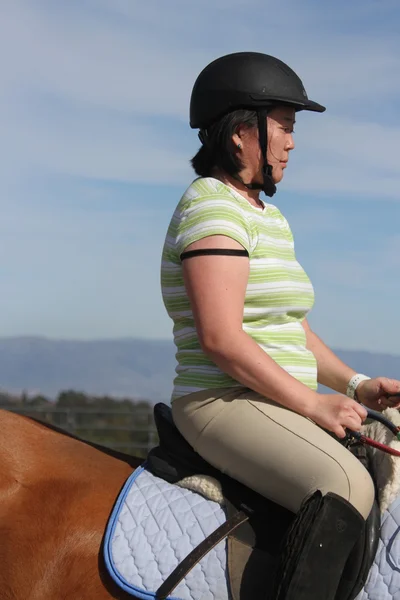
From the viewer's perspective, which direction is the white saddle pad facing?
to the viewer's right

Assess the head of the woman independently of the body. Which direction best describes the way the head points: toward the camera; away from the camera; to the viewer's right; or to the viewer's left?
to the viewer's right

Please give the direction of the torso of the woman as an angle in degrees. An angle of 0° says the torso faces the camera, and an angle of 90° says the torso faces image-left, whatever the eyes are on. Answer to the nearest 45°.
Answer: approximately 270°

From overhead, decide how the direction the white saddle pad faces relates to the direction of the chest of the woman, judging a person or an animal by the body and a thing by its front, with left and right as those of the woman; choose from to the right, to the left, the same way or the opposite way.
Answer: the same way
